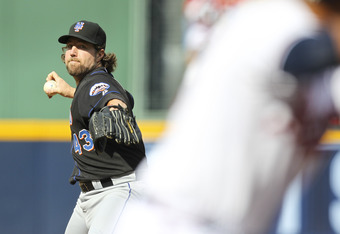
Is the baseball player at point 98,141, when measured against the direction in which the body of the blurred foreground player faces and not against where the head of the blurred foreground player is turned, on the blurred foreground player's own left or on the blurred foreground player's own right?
on the blurred foreground player's own left
